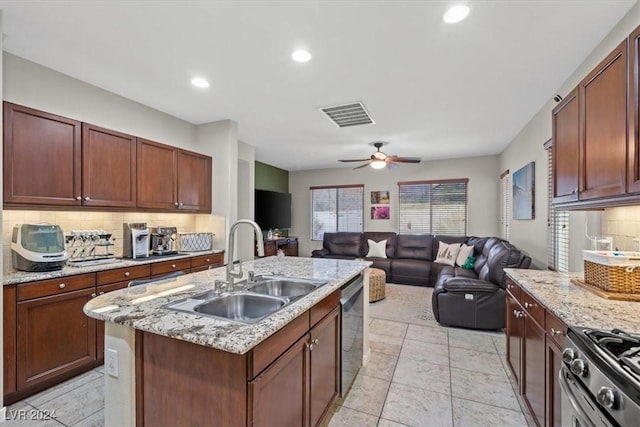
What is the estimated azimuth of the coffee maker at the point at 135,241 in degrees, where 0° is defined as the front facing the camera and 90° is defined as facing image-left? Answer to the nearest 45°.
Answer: approximately 315°

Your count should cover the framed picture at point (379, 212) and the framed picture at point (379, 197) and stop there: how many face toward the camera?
2

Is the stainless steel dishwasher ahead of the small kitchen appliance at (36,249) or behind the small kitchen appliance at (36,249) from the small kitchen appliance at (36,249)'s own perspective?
ahead

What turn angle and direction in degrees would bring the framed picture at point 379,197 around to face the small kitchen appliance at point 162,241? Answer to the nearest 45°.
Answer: approximately 45° to its right

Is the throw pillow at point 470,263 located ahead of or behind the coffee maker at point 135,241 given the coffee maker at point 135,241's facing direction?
ahead

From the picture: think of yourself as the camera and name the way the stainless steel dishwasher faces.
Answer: facing to the right of the viewer

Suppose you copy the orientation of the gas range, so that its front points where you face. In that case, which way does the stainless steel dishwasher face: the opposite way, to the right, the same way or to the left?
the opposite way

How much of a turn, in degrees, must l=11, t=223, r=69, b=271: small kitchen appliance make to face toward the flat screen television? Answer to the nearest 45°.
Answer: approximately 90° to its left

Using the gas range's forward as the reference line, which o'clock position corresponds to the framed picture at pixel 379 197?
The framed picture is roughly at 3 o'clock from the gas range.

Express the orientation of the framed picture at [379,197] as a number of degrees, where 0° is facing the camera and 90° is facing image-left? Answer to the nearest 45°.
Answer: approximately 0°

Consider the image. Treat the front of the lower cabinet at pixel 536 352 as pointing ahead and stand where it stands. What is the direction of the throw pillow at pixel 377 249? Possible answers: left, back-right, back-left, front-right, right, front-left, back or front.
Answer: front-right

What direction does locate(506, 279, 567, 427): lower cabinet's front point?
to the viewer's left

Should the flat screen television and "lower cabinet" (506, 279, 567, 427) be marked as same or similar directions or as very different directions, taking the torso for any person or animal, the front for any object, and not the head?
very different directions

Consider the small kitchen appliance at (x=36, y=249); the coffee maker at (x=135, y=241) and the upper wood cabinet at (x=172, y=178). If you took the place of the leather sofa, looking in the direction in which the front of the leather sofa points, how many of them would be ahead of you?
3
